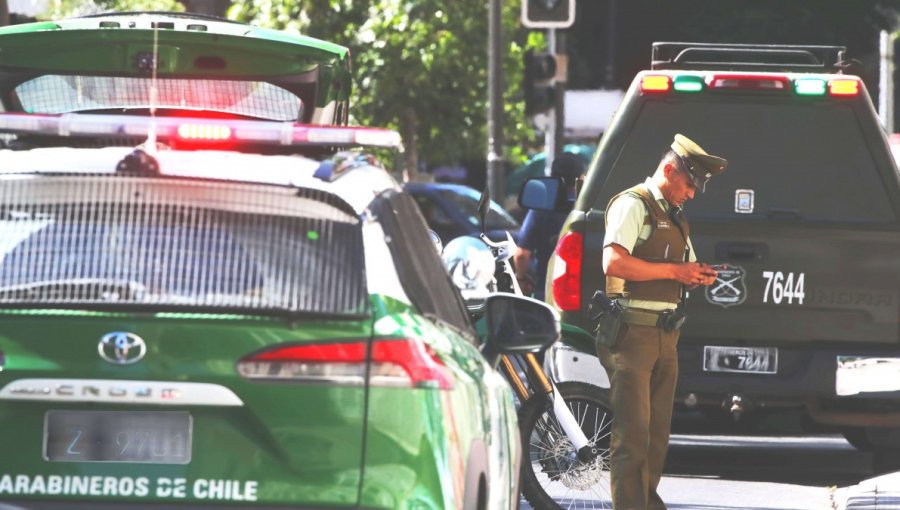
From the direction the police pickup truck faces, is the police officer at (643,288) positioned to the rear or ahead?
to the rear

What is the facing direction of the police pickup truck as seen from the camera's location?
facing away from the viewer

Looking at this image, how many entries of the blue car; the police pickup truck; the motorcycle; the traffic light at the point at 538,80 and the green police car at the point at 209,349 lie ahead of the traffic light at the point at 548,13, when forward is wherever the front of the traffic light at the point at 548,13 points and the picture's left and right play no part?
4

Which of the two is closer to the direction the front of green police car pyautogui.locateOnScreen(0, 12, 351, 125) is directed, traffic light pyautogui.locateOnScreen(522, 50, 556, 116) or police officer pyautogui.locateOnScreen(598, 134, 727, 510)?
the traffic light

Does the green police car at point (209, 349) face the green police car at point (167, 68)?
yes

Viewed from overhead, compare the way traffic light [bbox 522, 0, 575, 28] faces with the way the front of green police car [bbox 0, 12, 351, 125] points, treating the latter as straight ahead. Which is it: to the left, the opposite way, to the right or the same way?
the opposite way

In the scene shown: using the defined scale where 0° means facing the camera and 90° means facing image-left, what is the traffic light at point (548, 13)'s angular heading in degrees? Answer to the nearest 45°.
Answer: approximately 0°

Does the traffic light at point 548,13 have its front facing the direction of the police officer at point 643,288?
yes

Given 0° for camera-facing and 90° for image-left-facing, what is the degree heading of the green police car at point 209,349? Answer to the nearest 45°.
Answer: approximately 180°

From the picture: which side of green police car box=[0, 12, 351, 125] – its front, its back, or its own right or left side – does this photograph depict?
back

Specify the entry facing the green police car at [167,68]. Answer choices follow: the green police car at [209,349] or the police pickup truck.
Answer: the green police car at [209,349]

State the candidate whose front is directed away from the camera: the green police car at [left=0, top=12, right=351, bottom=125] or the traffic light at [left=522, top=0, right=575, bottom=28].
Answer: the green police car

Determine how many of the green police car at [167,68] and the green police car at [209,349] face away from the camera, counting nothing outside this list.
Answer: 2

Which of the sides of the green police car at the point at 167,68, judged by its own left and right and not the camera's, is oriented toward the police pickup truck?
right

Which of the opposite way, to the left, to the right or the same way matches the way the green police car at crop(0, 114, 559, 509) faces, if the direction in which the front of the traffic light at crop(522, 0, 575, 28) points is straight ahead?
the opposite way
